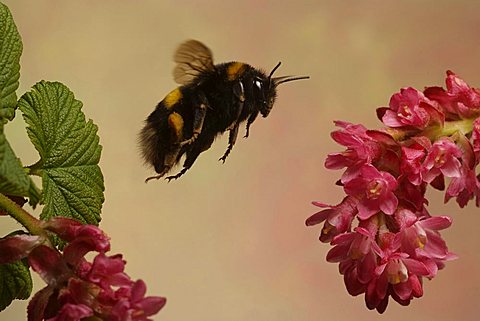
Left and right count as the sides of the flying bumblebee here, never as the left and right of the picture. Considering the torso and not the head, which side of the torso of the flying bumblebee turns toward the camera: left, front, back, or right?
right
